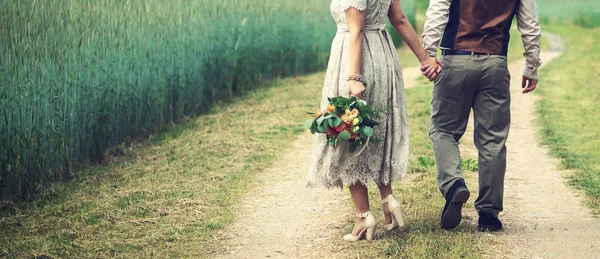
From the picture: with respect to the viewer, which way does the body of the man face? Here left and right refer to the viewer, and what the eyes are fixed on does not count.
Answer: facing away from the viewer

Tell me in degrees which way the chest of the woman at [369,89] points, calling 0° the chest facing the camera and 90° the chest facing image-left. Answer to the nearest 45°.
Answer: approximately 135°

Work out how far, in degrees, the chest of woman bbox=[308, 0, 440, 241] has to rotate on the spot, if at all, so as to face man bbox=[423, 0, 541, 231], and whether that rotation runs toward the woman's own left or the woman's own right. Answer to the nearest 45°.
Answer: approximately 135° to the woman's own right

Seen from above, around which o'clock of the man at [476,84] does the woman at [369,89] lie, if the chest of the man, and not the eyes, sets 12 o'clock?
The woman is roughly at 8 o'clock from the man.
